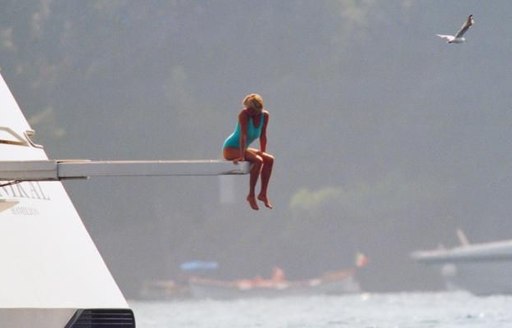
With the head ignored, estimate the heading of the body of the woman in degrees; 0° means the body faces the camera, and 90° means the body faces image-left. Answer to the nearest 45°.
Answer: approximately 315°
